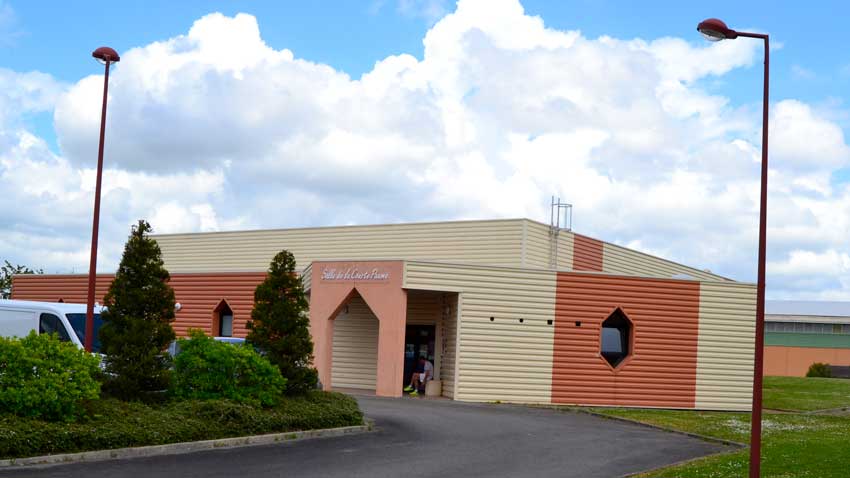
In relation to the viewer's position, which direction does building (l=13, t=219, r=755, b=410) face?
facing the viewer and to the left of the viewer

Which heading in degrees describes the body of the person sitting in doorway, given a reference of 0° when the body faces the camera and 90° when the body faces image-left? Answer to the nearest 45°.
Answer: approximately 45°

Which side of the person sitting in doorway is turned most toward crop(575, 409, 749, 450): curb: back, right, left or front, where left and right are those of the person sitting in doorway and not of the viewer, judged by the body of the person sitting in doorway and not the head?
left

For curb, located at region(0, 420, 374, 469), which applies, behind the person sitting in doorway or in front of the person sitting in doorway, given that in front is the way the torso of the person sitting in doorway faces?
in front

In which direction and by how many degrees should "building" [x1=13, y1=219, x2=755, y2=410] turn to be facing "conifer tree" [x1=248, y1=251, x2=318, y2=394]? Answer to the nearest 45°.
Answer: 0° — it already faces it
